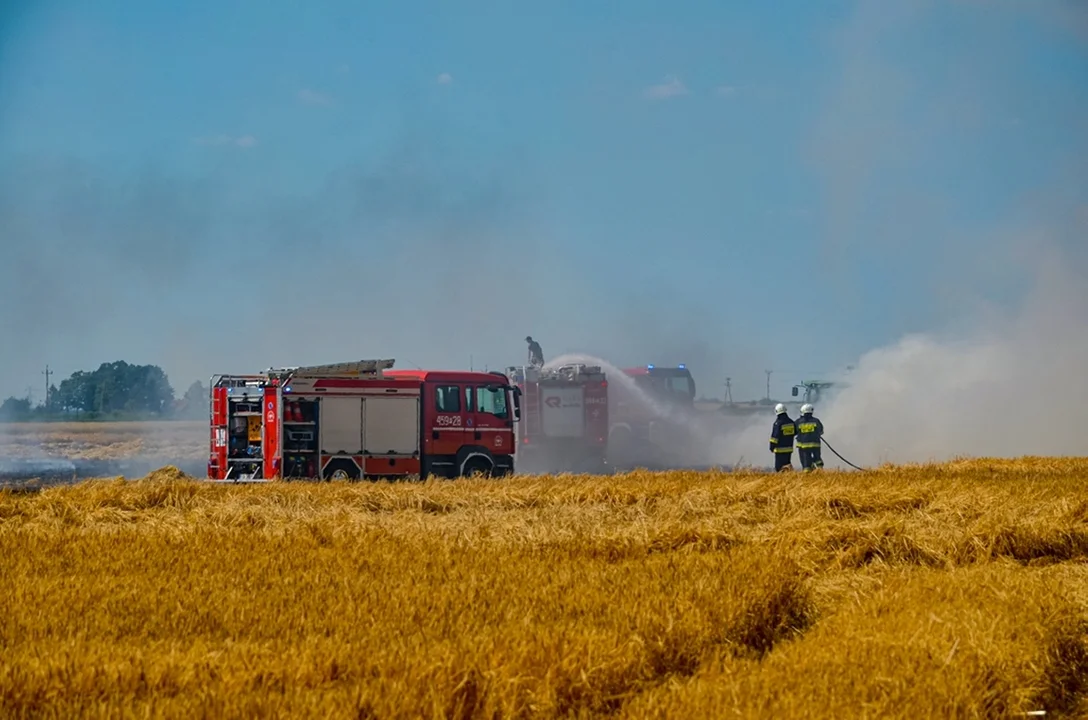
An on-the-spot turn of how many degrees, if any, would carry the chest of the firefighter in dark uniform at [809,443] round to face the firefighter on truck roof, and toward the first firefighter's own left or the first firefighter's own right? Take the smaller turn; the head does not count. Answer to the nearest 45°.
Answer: approximately 45° to the first firefighter's own left

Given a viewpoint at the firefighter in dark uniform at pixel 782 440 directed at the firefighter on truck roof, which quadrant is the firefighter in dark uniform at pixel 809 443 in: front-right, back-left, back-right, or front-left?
back-right

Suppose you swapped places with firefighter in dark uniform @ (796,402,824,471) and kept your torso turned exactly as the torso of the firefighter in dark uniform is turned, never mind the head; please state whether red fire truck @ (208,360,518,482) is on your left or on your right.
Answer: on your left

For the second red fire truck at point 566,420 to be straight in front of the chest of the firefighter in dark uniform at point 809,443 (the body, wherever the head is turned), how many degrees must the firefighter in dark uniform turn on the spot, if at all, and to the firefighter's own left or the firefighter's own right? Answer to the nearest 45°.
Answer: approximately 45° to the firefighter's own left

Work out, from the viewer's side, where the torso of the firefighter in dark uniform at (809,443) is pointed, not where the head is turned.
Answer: away from the camera

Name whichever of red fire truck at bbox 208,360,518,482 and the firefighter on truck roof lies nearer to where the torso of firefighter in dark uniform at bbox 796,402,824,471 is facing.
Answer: the firefighter on truck roof

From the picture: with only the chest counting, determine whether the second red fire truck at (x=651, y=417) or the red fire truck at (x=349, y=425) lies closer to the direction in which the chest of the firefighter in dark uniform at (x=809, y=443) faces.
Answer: the second red fire truck

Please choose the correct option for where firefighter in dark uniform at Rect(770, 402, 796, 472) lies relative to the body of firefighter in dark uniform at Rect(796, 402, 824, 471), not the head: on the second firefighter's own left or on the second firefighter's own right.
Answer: on the second firefighter's own left
